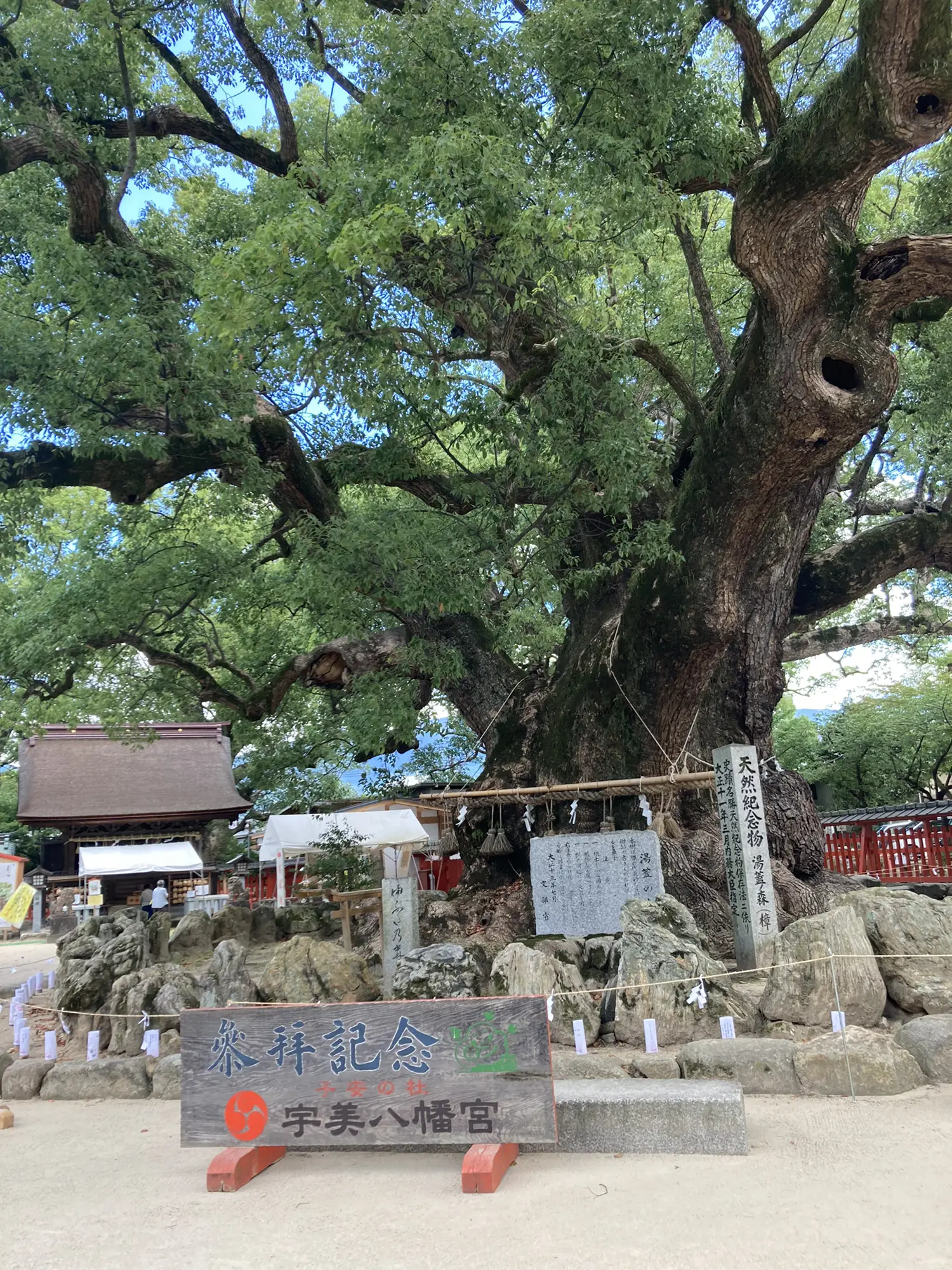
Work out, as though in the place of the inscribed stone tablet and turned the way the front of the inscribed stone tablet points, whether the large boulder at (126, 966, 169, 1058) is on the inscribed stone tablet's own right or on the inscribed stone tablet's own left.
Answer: on the inscribed stone tablet's own right

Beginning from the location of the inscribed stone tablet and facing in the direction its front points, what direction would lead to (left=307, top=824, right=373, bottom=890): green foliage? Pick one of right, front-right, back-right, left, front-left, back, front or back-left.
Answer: back-right

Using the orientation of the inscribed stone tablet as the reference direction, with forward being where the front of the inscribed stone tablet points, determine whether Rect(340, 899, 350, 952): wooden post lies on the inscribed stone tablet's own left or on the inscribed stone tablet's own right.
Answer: on the inscribed stone tablet's own right

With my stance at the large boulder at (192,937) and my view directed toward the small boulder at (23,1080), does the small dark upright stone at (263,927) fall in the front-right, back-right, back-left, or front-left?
back-left

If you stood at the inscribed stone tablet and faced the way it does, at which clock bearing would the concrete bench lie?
The concrete bench is roughly at 12 o'clock from the inscribed stone tablet.

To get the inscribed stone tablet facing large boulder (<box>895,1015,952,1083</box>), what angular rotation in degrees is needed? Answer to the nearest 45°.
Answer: approximately 45° to its left

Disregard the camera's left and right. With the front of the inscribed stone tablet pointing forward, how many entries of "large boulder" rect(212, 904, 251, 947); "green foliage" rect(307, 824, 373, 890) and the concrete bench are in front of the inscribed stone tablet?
1

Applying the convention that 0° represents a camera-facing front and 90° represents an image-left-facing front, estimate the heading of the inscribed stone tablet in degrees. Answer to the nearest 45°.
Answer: approximately 0°

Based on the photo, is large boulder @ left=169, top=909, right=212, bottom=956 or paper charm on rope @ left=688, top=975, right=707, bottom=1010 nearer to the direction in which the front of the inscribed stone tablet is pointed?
the paper charm on rope

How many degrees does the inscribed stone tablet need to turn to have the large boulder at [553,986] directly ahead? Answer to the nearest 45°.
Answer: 0° — it already faces it

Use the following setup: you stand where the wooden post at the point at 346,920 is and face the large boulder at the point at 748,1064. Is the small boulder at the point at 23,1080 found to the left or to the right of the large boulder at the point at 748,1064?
right

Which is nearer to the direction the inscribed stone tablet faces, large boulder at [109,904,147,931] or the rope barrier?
the rope barrier

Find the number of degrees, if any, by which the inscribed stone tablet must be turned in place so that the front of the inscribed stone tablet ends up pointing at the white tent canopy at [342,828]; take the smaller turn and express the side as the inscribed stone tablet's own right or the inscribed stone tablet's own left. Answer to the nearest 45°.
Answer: approximately 135° to the inscribed stone tablet's own right

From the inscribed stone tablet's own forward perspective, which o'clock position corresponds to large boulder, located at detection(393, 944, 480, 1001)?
The large boulder is roughly at 1 o'clock from the inscribed stone tablet.

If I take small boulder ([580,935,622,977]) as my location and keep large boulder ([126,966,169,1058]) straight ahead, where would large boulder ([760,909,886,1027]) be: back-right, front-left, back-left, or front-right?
back-left
